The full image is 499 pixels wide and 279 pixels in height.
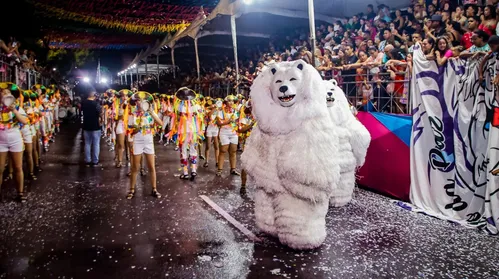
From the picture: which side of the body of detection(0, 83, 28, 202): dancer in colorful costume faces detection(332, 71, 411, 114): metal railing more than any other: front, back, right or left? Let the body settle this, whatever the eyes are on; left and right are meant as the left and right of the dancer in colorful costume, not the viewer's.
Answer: left

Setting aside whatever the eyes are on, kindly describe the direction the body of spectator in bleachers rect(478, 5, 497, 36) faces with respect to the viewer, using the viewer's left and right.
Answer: facing the viewer and to the left of the viewer

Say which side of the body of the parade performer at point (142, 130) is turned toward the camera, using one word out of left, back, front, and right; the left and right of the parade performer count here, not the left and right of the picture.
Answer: front

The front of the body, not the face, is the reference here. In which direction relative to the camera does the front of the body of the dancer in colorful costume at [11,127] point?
toward the camera

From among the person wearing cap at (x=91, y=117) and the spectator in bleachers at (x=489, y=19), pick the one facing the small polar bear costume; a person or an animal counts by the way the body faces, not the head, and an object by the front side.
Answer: the spectator in bleachers

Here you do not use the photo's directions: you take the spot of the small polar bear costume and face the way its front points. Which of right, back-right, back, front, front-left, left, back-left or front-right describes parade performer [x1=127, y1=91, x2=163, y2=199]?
front-right
